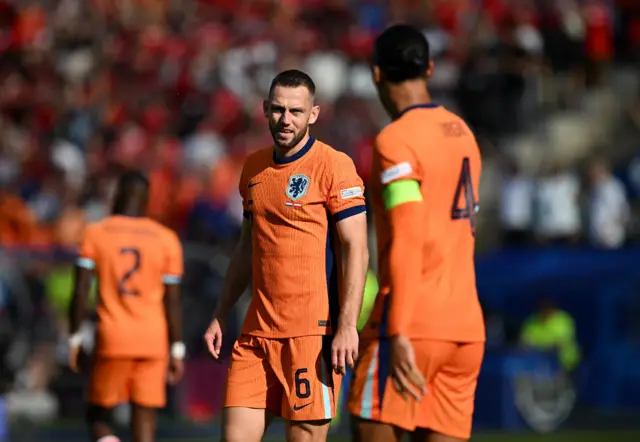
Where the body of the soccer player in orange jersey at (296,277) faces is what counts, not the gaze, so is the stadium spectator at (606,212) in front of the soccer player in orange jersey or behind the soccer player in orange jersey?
behind

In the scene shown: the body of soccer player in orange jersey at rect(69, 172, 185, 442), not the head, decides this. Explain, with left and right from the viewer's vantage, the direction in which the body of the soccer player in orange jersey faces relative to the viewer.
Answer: facing away from the viewer

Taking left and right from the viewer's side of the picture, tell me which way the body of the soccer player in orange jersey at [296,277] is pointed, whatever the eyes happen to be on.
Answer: facing the viewer and to the left of the viewer

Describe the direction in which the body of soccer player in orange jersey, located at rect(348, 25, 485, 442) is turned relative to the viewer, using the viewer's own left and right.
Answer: facing away from the viewer and to the left of the viewer

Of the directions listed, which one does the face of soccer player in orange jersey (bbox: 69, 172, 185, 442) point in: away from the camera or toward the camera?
away from the camera

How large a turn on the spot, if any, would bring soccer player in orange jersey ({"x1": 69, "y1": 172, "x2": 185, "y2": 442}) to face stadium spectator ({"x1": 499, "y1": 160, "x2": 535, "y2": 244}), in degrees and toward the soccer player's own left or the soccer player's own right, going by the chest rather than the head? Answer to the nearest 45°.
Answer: approximately 45° to the soccer player's own right

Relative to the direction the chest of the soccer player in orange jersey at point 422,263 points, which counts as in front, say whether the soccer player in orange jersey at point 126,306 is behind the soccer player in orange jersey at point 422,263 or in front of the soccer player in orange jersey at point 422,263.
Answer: in front

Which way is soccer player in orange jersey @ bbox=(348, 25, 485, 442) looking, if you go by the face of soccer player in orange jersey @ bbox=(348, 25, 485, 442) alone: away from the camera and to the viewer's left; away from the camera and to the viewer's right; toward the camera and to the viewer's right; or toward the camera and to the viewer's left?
away from the camera and to the viewer's left

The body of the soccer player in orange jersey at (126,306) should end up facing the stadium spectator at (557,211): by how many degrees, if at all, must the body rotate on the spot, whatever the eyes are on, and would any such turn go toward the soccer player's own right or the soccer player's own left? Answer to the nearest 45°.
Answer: approximately 45° to the soccer player's own right

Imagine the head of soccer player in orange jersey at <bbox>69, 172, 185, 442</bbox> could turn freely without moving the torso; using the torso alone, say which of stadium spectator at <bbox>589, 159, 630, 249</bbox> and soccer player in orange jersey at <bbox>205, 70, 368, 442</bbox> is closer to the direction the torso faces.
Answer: the stadium spectator

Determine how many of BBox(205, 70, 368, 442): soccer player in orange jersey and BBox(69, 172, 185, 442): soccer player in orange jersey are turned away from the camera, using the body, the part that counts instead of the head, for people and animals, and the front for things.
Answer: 1

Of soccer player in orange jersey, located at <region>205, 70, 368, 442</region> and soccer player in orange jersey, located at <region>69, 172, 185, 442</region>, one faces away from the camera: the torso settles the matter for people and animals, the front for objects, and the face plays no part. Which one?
soccer player in orange jersey, located at <region>69, 172, 185, 442</region>

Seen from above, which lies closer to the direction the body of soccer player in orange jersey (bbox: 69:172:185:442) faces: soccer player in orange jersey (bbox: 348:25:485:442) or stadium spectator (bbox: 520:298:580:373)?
the stadium spectator
